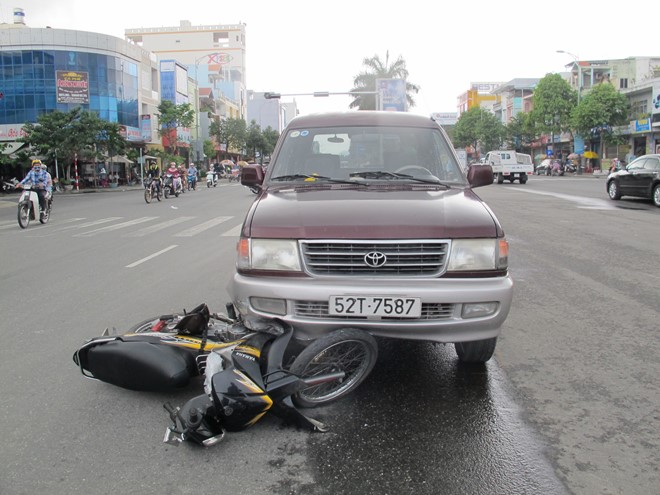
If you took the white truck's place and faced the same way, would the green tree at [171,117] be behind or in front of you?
in front

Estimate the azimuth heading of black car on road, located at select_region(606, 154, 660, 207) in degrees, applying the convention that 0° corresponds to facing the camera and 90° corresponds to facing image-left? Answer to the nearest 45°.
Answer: approximately 135°

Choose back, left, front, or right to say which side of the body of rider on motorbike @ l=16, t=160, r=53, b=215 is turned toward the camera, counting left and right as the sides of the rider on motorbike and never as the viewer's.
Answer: front

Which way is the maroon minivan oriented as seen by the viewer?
toward the camera

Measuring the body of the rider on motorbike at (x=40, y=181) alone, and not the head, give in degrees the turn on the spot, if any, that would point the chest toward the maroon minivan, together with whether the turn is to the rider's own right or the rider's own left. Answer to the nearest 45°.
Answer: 0° — they already face it

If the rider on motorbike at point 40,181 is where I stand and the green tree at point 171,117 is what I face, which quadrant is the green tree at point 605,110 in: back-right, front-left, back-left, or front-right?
front-right

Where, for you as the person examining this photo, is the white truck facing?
facing away from the viewer and to the left of the viewer

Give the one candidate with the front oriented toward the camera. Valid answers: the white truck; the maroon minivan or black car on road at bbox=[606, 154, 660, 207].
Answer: the maroon minivan

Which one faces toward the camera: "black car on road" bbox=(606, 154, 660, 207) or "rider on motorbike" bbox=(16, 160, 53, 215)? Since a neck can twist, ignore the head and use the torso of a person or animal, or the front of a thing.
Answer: the rider on motorbike
